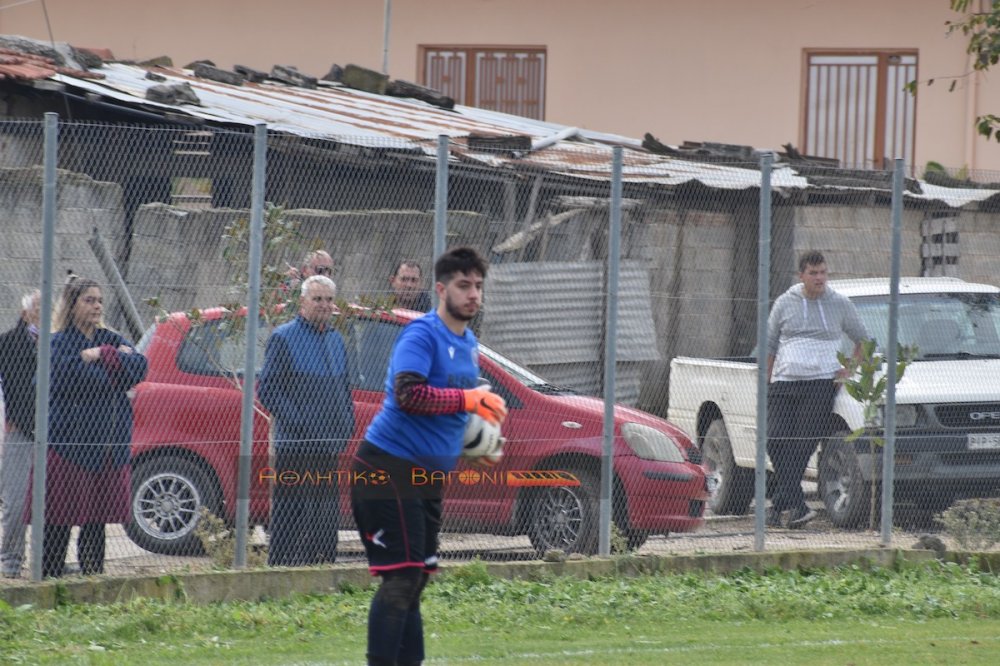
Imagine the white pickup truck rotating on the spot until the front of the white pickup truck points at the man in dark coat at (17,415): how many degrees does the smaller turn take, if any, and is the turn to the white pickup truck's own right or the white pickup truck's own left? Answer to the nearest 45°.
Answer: approximately 90° to the white pickup truck's own right

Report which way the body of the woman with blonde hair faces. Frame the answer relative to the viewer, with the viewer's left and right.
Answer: facing the viewer and to the right of the viewer

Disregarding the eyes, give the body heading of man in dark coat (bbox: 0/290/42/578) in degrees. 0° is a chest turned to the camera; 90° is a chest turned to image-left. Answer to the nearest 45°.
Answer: approximately 315°

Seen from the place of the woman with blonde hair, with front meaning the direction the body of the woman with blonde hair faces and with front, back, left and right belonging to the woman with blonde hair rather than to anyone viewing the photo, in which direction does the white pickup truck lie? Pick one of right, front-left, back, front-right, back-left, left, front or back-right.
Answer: front-left

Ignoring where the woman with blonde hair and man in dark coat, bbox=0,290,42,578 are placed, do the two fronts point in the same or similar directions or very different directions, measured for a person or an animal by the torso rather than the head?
same or similar directions

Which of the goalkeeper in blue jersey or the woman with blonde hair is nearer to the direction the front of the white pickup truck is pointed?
the goalkeeper in blue jersey

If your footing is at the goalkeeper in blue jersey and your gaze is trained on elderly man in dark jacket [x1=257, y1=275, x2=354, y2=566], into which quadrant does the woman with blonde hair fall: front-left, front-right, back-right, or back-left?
front-left

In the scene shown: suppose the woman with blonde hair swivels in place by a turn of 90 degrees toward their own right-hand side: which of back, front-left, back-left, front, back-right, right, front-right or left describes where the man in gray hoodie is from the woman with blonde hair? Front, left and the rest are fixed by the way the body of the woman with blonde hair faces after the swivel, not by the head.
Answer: back-left

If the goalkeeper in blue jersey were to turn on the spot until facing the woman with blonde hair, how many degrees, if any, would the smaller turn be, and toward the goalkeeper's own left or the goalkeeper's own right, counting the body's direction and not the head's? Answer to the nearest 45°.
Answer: approximately 180°

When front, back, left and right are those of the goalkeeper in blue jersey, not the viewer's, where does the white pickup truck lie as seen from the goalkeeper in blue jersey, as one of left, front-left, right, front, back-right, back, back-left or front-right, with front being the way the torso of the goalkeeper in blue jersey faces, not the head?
left

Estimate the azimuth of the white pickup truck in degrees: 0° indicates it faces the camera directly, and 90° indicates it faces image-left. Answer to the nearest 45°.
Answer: approximately 315°

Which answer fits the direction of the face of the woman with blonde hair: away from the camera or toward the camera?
toward the camera

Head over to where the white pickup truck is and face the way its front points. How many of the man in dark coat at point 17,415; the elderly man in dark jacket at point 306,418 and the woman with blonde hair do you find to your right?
3

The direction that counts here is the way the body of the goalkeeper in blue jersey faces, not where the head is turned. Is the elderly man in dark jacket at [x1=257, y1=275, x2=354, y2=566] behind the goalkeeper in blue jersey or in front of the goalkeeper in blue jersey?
behind

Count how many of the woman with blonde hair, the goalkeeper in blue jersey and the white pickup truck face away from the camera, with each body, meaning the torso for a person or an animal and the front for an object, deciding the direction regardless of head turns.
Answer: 0

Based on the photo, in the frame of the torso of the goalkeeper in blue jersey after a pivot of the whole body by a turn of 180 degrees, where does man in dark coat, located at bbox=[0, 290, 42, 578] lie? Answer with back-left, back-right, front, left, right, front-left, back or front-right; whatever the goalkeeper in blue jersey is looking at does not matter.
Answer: front

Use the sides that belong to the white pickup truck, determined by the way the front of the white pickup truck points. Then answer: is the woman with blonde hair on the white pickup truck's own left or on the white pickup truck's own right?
on the white pickup truck's own right
